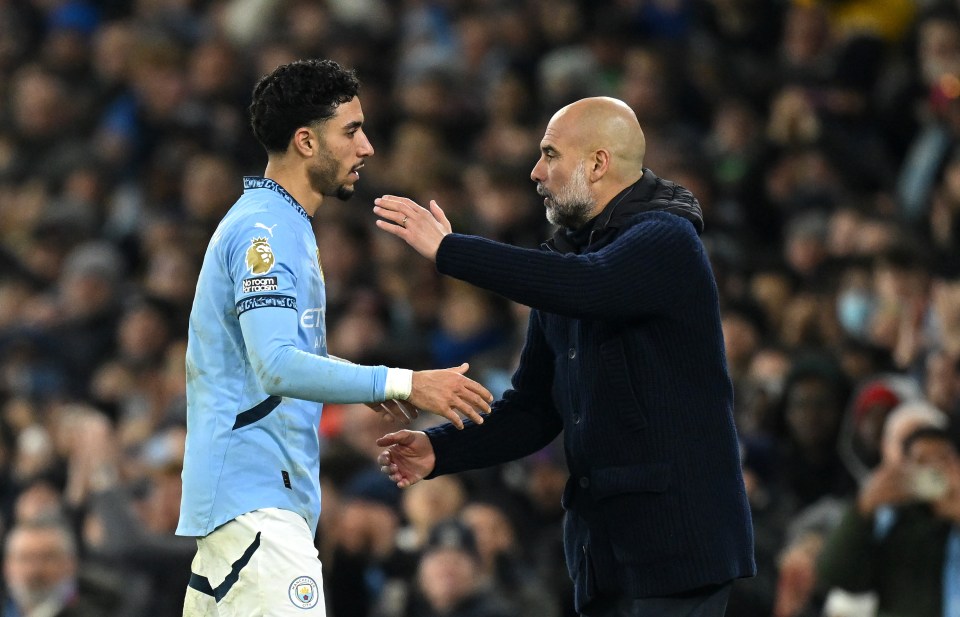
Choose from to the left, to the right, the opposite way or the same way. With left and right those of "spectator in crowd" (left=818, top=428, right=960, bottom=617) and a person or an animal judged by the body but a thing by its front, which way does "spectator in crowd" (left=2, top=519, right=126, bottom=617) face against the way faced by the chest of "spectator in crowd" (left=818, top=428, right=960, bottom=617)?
the same way

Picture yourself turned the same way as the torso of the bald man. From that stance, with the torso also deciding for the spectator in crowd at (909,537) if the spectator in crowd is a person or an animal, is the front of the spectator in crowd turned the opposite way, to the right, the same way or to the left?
to the left

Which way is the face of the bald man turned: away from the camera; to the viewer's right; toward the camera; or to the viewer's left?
to the viewer's left

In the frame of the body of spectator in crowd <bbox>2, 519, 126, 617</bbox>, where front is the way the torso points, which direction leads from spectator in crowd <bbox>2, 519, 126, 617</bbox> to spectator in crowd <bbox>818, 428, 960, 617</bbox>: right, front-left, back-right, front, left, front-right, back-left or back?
left

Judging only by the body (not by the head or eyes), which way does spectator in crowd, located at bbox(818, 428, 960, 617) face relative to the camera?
toward the camera

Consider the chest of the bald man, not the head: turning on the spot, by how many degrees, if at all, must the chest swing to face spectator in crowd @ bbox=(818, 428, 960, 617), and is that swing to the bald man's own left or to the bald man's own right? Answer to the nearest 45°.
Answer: approximately 135° to the bald man's own right

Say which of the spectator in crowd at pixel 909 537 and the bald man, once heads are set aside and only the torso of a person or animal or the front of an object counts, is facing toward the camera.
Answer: the spectator in crowd

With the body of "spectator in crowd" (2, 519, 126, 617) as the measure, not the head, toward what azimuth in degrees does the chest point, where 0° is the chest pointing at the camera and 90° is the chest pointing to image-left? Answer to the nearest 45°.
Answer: approximately 45°

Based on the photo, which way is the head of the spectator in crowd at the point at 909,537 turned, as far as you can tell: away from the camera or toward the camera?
toward the camera

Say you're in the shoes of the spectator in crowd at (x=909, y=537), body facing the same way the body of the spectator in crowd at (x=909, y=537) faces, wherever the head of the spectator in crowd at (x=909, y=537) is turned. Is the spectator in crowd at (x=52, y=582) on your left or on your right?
on your right

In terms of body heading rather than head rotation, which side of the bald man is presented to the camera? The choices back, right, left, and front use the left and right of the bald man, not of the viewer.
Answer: left

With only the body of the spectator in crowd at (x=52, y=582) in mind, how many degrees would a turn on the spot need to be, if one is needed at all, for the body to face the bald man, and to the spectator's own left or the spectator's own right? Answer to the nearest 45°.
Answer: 0° — they already face them

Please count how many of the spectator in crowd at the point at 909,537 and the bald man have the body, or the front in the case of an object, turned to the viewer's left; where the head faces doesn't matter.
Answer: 1

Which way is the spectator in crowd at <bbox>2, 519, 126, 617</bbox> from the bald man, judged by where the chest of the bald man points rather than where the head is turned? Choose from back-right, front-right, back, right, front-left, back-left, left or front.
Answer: front-right

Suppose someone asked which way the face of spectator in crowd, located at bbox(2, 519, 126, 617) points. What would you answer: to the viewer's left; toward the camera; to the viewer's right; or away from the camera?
toward the camera

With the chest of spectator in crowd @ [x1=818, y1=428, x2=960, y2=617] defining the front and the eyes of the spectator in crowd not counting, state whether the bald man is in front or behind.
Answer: in front

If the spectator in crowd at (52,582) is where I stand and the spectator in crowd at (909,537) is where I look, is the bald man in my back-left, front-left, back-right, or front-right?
front-right
